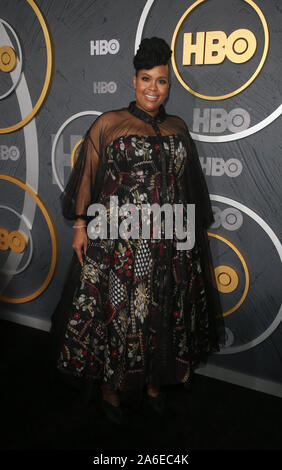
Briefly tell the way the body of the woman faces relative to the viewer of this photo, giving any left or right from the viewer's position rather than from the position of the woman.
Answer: facing the viewer and to the right of the viewer
